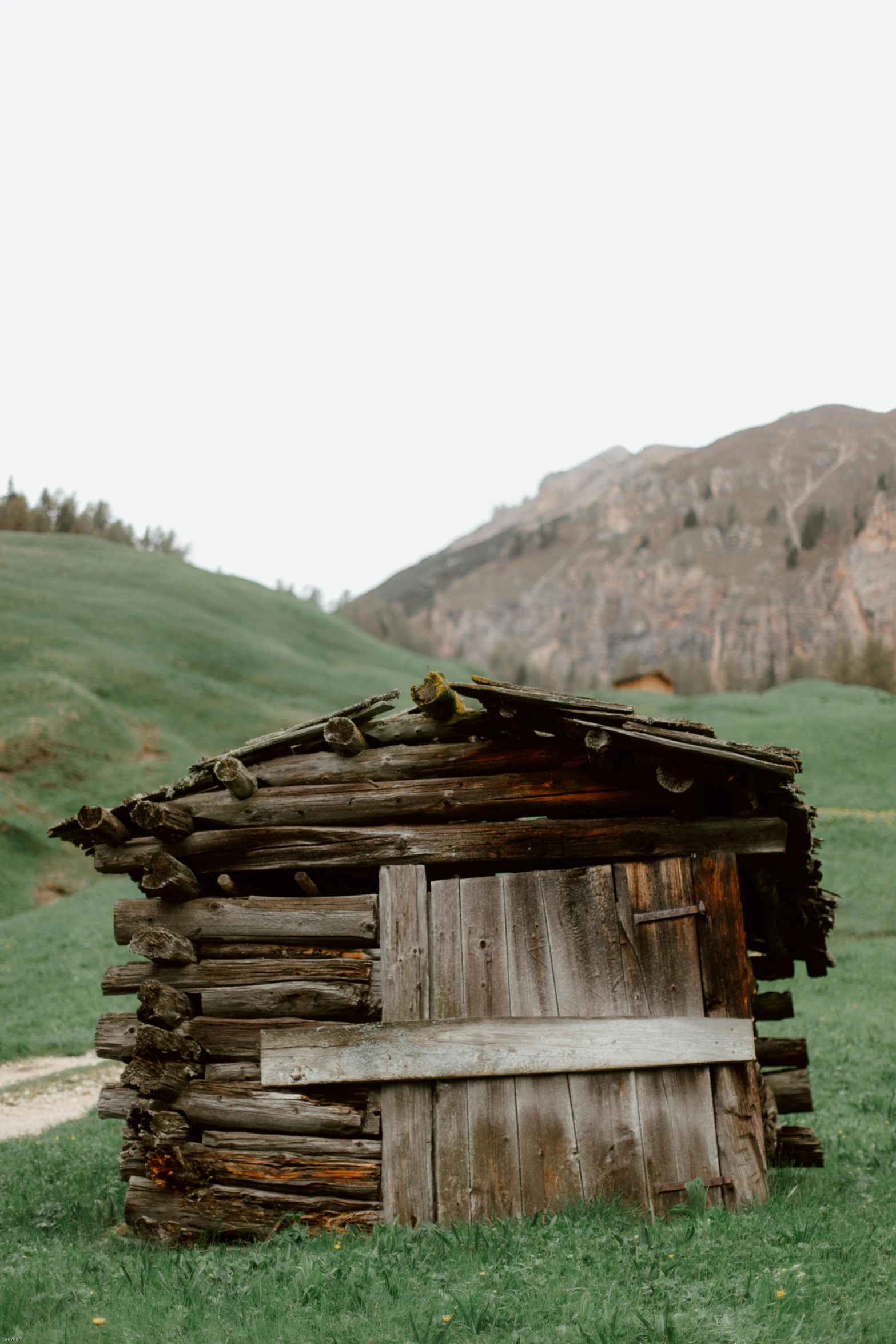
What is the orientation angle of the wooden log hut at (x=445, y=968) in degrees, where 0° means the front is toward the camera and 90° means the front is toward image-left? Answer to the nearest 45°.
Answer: approximately 0°
